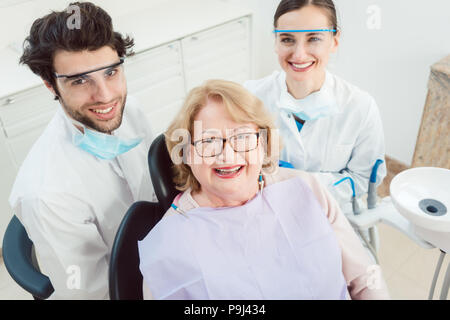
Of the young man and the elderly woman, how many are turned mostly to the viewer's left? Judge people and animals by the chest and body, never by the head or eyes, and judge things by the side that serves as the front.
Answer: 0

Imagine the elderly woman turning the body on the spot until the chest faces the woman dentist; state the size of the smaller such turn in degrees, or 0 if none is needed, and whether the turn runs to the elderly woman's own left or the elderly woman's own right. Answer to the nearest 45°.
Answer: approximately 135° to the elderly woman's own left

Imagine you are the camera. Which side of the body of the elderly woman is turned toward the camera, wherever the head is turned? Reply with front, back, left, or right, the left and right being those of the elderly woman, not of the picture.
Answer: front

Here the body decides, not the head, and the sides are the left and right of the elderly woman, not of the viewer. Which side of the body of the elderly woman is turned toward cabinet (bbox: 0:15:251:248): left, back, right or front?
back

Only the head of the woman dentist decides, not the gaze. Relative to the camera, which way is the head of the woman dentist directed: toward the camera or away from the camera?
toward the camera

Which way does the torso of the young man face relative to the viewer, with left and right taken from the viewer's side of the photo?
facing the viewer and to the right of the viewer
